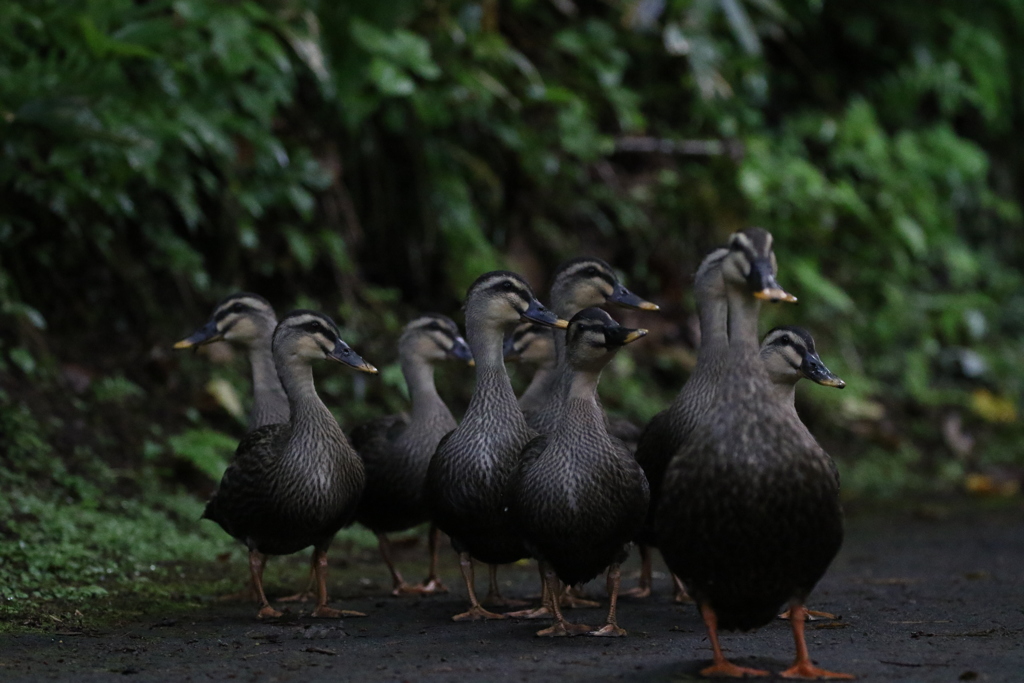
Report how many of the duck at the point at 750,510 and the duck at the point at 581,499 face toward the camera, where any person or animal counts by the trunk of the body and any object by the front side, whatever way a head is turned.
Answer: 2

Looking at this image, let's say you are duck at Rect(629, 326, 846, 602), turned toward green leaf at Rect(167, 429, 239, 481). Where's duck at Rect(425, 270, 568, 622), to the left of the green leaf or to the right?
left

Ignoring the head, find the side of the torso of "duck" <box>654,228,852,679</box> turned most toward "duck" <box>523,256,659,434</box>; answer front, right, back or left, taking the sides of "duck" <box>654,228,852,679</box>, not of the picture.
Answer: back

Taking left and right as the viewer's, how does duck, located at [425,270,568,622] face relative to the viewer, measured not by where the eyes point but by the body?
facing the viewer and to the right of the viewer

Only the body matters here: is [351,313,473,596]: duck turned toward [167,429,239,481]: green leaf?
no

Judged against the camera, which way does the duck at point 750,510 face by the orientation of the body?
toward the camera

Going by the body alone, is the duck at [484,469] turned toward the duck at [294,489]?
no

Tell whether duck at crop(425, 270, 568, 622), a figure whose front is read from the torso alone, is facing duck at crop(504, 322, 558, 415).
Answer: no

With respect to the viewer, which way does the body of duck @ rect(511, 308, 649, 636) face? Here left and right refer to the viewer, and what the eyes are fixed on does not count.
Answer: facing the viewer

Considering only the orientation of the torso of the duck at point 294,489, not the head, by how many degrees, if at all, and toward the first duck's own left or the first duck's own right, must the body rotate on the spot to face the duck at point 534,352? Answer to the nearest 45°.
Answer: approximately 90° to the first duck's own left

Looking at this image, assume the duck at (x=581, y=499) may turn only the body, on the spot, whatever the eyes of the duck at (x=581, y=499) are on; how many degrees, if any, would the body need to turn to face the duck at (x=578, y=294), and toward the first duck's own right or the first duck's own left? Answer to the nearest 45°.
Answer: approximately 180°

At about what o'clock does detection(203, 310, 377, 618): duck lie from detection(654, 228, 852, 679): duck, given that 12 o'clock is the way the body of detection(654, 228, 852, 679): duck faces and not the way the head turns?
detection(203, 310, 377, 618): duck is roughly at 4 o'clock from detection(654, 228, 852, 679): duck.
